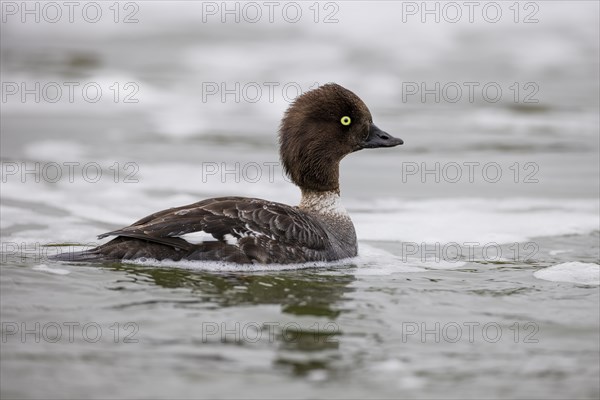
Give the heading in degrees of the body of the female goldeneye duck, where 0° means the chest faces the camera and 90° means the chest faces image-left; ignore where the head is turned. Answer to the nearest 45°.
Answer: approximately 270°
